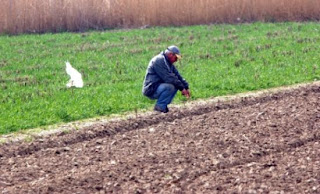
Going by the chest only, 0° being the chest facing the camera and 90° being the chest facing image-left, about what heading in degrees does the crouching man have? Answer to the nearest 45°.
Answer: approximately 270°

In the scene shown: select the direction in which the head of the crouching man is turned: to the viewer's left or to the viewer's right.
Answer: to the viewer's right
